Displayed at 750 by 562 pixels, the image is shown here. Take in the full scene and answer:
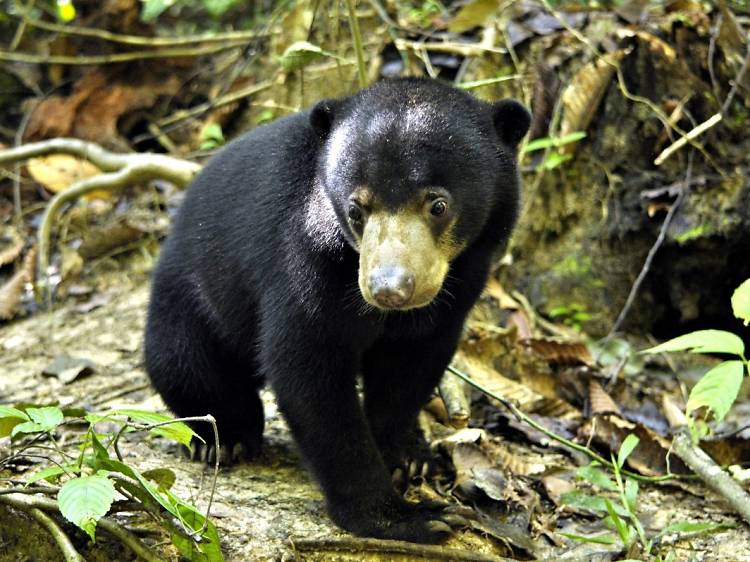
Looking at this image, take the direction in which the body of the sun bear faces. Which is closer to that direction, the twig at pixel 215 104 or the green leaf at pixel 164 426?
the green leaf

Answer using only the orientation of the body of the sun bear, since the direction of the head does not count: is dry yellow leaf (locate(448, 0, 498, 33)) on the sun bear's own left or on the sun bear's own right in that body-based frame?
on the sun bear's own left

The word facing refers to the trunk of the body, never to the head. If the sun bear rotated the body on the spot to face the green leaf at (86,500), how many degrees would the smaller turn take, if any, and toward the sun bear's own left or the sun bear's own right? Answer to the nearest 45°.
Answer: approximately 90° to the sun bear's own right

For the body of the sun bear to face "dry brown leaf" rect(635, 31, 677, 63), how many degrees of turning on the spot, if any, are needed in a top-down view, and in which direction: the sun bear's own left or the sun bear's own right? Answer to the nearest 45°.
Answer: approximately 90° to the sun bear's own left

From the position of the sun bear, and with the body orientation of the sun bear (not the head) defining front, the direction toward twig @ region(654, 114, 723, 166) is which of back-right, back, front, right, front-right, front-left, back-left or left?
left

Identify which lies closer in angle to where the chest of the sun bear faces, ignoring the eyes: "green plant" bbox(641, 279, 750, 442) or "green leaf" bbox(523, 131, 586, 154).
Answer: the green plant

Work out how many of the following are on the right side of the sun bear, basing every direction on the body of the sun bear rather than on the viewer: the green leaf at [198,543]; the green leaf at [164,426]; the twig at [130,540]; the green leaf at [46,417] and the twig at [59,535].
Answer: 5

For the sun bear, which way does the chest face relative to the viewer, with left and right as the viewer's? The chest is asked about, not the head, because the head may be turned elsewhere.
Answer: facing the viewer and to the right of the viewer

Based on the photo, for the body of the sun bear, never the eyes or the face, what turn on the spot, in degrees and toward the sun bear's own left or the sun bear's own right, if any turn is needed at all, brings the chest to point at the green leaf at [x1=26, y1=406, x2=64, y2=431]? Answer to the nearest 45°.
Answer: approximately 90° to the sun bear's own right

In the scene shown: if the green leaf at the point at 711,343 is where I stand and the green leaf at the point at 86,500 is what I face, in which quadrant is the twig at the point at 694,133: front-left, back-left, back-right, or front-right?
back-right

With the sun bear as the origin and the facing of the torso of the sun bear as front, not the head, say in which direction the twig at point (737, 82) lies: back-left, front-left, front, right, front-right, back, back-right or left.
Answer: left

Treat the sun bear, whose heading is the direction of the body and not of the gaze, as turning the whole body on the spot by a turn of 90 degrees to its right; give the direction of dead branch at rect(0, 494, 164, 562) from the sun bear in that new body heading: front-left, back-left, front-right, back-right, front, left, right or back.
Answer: front

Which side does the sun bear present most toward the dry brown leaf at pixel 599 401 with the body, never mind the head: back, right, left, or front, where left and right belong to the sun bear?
left
